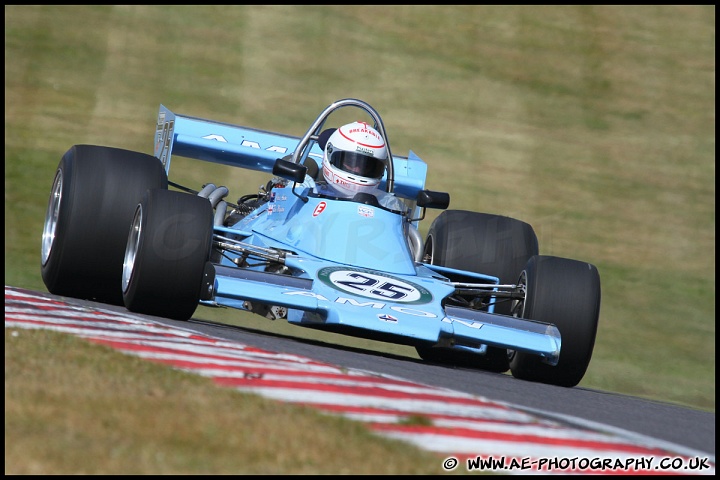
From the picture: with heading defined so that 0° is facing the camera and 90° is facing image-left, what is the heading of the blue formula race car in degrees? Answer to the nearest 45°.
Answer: approximately 0°
